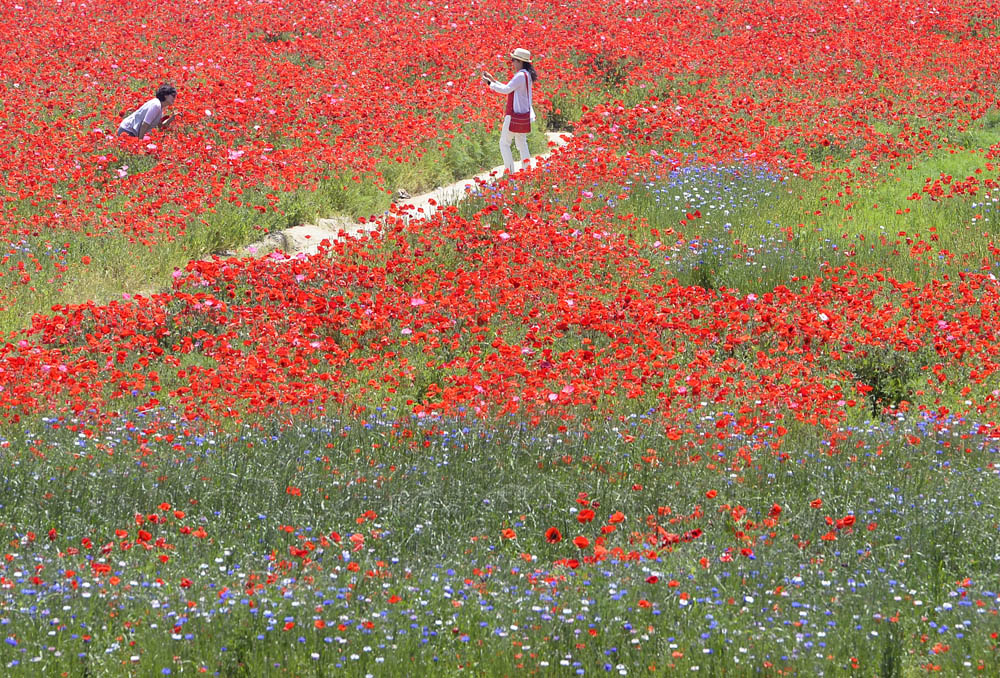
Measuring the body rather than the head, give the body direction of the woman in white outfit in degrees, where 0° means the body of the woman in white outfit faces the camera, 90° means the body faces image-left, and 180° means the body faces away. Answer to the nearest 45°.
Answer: approximately 90°
